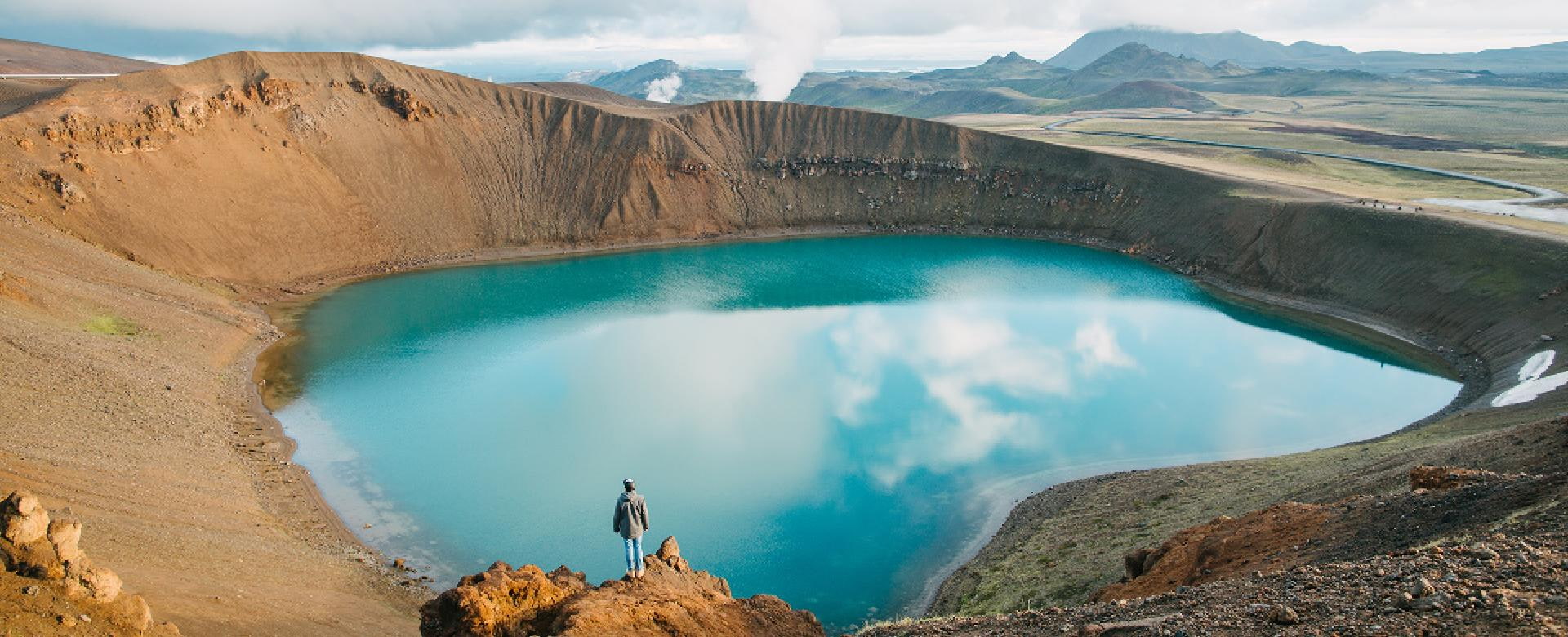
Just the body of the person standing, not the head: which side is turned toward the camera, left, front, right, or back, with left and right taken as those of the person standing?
back

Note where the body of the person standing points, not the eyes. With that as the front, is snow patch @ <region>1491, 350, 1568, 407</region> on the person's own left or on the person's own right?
on the person's own right

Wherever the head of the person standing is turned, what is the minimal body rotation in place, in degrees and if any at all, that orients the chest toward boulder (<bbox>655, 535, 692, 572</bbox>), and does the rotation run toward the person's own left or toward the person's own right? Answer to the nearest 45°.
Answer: approximately 45° to the person's own right

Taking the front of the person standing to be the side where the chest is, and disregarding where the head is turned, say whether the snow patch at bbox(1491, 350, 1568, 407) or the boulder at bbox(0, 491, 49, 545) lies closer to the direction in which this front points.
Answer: the snow patch

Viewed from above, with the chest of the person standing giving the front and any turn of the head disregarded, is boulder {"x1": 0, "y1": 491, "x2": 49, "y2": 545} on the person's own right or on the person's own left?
on the person's own left

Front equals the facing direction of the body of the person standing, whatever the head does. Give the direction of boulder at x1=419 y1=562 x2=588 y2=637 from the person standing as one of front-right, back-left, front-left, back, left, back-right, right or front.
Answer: back-left

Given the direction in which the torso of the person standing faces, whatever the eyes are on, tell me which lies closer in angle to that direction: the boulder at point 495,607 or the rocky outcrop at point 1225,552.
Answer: the rocky outcrop

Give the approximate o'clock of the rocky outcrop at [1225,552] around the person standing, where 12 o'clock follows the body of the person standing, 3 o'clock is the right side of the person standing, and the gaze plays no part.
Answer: The rocky outcrop is roughly at 3 o'clock from the person standing.
